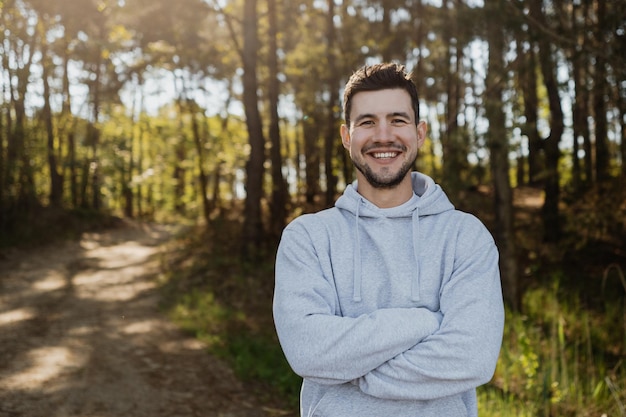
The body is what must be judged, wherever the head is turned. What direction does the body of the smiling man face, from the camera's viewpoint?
toward the camera

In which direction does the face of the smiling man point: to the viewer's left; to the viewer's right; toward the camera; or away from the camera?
toward the camera
